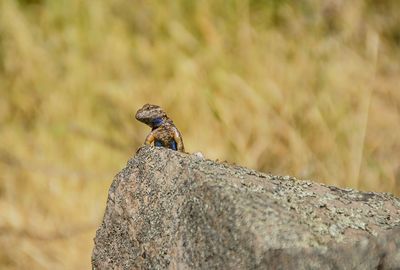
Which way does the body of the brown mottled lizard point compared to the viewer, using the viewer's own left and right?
facing the viewer and to the left of the viewer
